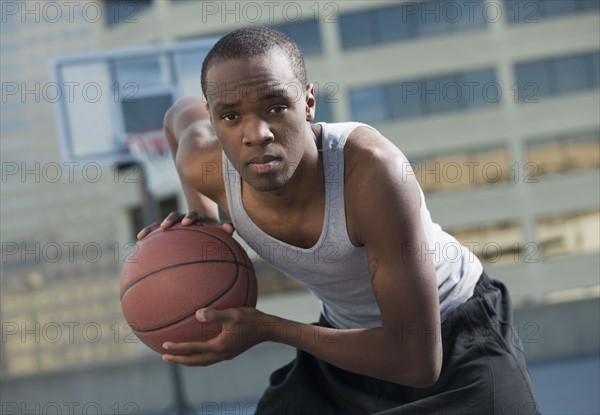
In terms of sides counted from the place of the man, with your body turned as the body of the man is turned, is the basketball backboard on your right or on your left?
on your right

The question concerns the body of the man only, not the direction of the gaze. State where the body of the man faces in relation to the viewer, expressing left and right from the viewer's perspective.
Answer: facing the viewer and to the left of the viewer
